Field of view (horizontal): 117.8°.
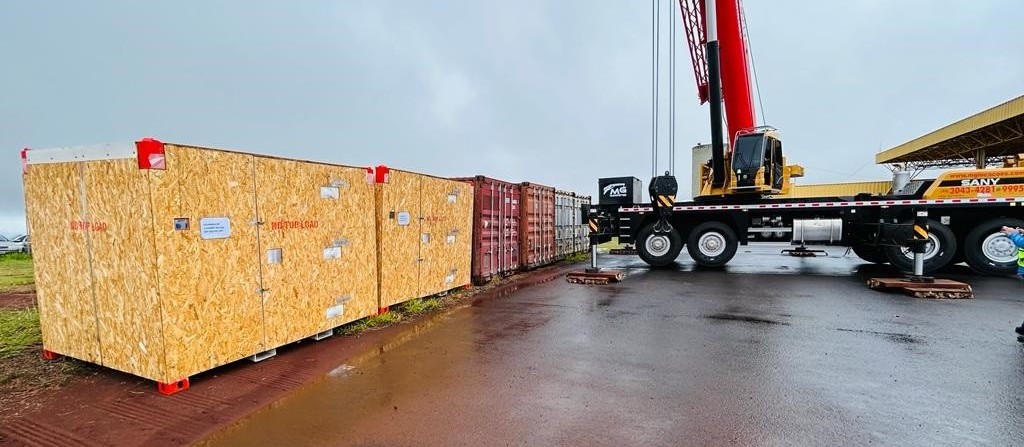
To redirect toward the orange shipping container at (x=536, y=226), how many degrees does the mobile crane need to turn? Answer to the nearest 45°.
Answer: approximately 135° to its right

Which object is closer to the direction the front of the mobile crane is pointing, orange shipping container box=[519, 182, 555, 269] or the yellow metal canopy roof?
the yellow metal canopy roof

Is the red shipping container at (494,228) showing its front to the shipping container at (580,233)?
no

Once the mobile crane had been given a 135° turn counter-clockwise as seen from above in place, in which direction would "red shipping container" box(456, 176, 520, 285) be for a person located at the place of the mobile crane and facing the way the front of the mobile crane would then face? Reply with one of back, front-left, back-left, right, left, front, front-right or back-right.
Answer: left

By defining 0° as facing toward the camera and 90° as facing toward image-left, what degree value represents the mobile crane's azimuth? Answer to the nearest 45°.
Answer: approximately 270°
